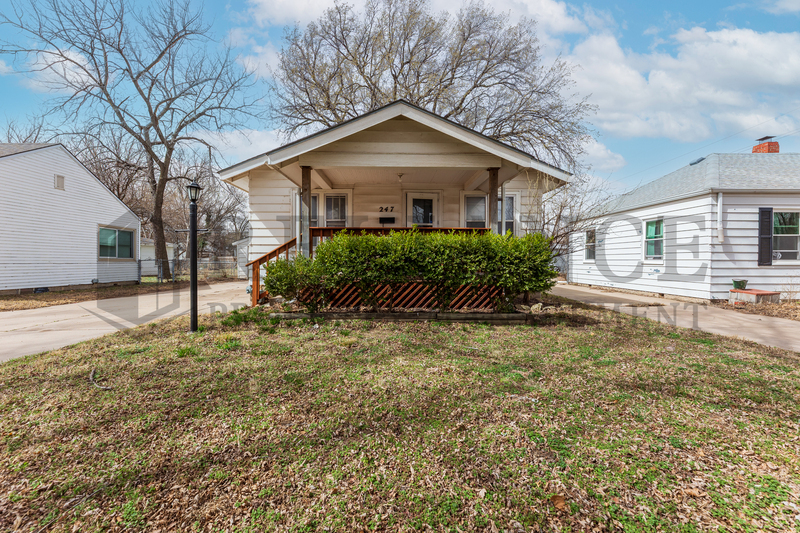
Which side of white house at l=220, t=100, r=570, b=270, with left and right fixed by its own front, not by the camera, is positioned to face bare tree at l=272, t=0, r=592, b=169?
back

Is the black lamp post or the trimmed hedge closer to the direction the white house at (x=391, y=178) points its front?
the trimmed hedge

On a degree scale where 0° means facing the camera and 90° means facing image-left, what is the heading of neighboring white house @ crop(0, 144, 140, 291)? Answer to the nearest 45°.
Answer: approximately 45°

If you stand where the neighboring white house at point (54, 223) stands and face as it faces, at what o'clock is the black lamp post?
The black lamp post is roughly at 10 o'clock from the neighboring white house.

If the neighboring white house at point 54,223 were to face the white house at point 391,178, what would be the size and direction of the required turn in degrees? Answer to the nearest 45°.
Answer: approximately 90° to its left

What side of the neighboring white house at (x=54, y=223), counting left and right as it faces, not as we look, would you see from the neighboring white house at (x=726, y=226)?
left

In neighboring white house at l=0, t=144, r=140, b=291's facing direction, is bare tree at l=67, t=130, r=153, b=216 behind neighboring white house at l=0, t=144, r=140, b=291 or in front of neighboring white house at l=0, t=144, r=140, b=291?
behind

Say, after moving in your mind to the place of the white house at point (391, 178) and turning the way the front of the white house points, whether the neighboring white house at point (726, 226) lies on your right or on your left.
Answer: on your left

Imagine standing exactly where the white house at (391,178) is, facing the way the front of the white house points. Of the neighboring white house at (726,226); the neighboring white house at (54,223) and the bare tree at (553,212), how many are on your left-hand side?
2

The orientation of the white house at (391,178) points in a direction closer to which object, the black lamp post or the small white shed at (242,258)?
the black lamp post

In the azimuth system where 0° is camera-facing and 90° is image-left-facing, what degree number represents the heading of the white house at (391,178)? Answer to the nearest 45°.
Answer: approximately 0°

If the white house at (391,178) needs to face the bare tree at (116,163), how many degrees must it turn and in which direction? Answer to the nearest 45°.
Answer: approximately 135° to its right
